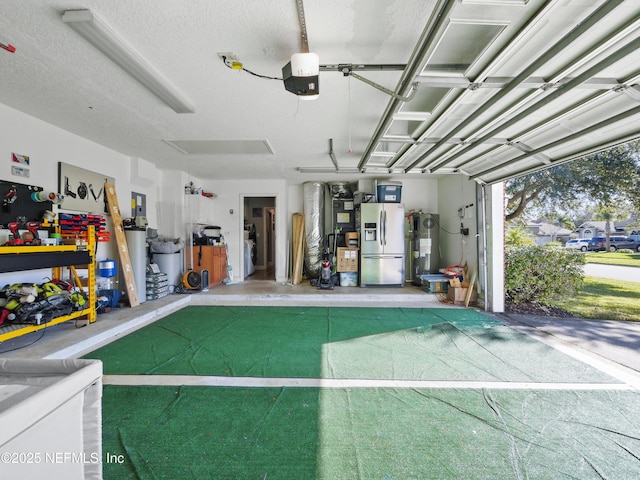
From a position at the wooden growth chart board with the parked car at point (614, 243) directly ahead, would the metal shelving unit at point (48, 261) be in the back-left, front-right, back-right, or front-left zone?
back-right

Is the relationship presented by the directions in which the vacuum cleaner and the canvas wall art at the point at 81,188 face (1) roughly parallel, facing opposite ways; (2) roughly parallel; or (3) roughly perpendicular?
roughly perpendicular

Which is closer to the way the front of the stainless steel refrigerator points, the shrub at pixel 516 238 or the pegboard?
the pegboard

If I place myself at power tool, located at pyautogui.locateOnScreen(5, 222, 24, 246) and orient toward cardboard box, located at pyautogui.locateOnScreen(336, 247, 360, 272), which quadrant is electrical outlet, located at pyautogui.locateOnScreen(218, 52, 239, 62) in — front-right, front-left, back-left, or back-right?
front-right

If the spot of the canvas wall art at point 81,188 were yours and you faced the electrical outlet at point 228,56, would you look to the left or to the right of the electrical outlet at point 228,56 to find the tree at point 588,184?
left

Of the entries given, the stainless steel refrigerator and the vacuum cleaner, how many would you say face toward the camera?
2

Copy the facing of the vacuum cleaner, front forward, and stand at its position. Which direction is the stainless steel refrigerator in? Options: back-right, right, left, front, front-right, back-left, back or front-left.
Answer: left

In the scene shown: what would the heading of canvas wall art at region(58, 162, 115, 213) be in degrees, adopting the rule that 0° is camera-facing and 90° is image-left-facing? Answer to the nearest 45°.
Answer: approximately 315°

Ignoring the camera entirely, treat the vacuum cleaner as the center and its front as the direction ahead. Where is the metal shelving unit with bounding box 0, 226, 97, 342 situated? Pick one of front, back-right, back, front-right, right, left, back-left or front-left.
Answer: front-right

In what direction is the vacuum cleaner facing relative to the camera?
toward the camera

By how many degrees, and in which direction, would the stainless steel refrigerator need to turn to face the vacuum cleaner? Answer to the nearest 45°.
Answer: approximately 90° to its right

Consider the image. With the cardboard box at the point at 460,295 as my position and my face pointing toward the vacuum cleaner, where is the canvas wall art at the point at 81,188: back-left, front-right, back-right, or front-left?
front-left

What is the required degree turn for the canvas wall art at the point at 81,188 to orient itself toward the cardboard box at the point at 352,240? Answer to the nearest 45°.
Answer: approximately 45° to its left

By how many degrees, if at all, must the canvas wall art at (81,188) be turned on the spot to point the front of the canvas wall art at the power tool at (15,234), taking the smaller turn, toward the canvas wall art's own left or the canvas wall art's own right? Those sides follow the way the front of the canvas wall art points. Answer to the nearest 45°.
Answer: approximately 90° to the canvas wall art's own right
